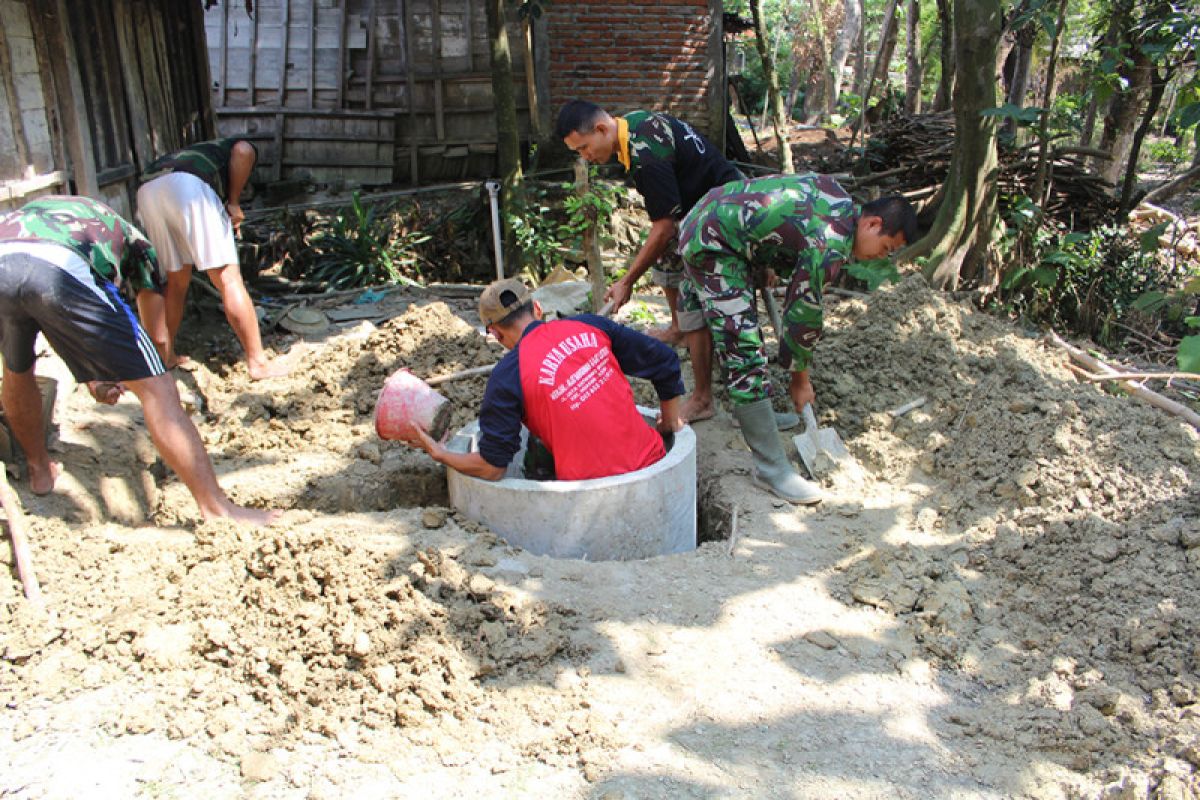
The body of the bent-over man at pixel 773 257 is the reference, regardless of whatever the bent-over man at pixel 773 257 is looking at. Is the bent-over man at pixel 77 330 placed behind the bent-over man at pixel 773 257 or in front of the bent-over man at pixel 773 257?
behind

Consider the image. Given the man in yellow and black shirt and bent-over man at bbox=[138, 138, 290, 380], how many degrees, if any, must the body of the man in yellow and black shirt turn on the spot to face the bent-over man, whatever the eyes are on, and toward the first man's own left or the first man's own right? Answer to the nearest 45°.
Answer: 0° — they already face them

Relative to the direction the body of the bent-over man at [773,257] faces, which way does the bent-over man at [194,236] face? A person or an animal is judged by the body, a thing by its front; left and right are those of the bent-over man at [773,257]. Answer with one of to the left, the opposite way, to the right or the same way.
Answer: to the left

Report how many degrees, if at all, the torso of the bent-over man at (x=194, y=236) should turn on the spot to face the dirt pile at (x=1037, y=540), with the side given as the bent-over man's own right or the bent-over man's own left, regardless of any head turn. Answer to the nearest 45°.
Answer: approximately 90° to the bent-over man's own right

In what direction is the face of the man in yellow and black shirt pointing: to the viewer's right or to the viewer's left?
to the viewer's left

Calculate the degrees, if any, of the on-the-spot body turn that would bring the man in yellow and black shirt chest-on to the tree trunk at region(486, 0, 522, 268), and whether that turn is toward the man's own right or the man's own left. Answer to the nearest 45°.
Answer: approximately 90° to the man's own right

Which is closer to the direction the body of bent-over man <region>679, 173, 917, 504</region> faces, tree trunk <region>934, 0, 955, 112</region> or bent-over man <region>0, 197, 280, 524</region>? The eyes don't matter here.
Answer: the tree trunk

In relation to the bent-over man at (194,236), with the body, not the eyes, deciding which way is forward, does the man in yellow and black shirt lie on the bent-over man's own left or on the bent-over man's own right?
on the bent-over man's own right

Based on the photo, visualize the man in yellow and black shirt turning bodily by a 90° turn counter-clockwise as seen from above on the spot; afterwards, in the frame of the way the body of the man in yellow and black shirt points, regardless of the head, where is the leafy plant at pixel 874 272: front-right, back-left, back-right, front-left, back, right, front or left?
back-left

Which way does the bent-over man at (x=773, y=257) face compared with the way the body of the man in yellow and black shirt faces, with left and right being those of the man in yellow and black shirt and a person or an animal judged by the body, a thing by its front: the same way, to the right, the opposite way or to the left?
the opposite way

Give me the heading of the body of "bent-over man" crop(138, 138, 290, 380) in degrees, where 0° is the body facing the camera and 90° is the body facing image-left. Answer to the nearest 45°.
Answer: approximately 225°

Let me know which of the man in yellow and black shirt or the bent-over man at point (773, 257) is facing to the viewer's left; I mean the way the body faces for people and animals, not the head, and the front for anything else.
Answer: the man in yellow and black shirt

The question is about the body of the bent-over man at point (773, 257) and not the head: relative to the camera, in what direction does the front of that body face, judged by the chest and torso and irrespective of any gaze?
to the viewer's right

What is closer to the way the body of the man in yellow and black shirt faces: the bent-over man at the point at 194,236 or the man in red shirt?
the bent-over man

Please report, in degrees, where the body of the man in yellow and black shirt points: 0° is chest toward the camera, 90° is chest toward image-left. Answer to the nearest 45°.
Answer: approximately 90°

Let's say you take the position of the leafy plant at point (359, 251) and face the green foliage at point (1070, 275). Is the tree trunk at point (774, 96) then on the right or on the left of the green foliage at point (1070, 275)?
left

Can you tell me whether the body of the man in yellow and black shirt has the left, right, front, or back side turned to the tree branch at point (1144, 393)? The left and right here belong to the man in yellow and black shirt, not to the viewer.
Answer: back
